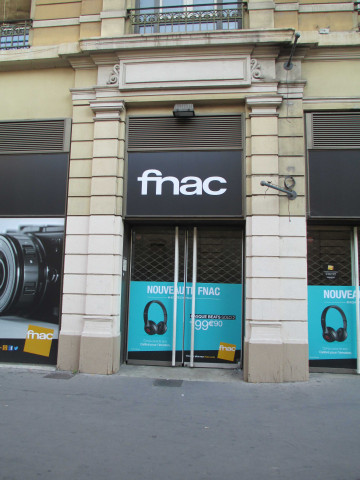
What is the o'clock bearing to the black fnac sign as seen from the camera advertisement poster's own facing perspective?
The black fnac sign is roughly at 10 o'clock from the camera advertisement poster.

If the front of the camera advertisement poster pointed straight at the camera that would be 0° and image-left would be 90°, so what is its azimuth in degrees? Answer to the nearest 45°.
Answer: approximately 0°

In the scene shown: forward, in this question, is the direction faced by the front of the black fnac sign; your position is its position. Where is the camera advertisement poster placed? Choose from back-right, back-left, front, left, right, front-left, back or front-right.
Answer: right

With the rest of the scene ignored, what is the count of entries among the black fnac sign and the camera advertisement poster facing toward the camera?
2

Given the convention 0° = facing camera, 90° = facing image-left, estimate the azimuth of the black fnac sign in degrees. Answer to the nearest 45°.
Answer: approximately 0°
